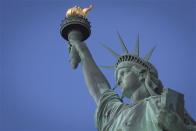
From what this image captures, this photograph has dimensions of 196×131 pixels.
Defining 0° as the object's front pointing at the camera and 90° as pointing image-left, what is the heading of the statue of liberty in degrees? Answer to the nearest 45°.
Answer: approximately 45°
